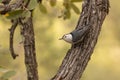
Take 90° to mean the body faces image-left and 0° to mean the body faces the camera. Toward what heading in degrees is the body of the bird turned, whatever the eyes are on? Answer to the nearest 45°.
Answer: approximately 90°
